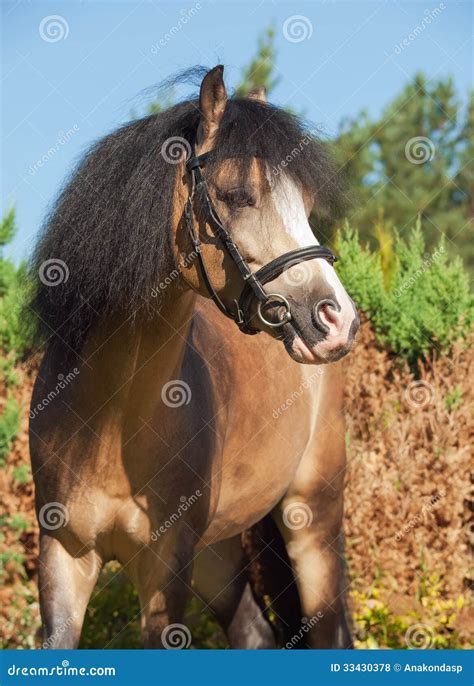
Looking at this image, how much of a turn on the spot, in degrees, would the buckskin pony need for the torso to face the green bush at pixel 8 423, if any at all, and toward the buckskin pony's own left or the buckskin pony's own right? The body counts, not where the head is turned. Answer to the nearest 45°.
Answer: approximately 90° to the buckskin pony's own right

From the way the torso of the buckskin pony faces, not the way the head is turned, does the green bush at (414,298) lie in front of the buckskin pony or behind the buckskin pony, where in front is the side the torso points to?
behind

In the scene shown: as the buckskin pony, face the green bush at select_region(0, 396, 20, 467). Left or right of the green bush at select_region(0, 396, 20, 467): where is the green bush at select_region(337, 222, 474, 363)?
right

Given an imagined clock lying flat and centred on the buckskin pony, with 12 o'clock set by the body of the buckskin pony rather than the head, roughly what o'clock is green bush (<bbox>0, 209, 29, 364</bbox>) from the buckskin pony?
The green bush is roughly at 4 o'clock from the buckskin pony.
